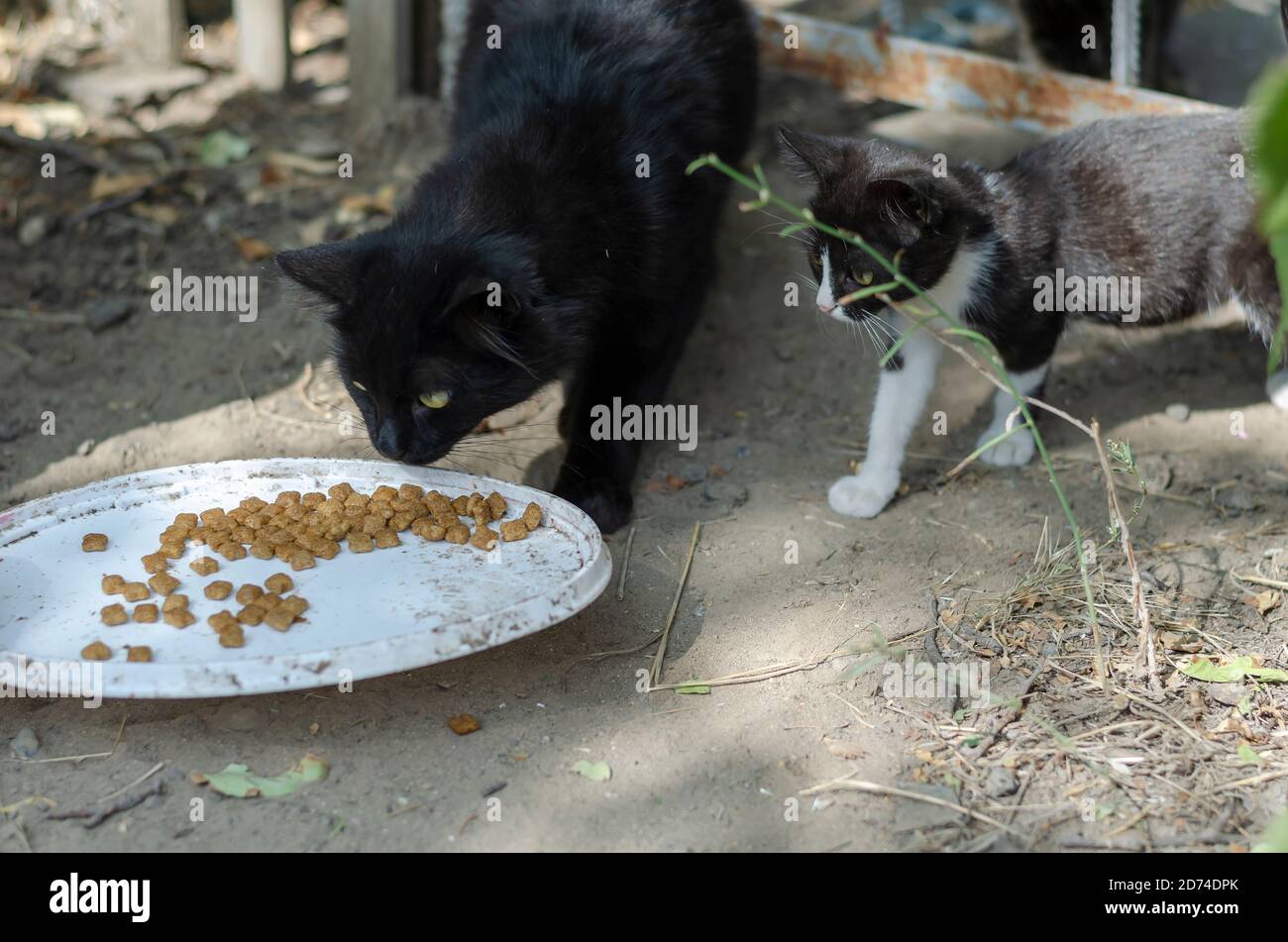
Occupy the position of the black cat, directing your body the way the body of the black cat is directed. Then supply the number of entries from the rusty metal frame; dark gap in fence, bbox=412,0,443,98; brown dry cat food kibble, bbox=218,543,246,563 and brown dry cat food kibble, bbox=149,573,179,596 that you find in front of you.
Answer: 2

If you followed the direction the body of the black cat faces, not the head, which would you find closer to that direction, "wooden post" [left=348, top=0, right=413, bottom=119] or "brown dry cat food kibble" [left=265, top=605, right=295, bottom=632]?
the brown dry cat food kibble

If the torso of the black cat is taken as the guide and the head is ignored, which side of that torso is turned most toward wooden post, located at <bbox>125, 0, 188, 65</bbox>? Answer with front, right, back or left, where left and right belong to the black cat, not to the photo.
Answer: right

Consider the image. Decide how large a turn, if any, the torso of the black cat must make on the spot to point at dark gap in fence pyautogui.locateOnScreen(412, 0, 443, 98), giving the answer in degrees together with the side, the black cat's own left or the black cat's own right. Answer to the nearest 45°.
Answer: approximately 135° to the black cat's own right

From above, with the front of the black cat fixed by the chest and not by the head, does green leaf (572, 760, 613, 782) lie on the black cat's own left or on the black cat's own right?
on the black cat's own left

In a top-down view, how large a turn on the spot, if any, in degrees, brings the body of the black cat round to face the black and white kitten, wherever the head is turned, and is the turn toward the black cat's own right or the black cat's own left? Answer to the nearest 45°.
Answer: approximately 135° to the black cat's own left

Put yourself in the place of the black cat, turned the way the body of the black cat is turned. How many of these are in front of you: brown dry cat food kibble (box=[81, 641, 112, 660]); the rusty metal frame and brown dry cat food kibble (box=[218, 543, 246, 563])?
2

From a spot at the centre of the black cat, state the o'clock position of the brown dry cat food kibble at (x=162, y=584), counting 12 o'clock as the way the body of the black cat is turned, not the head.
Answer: The brown dry cat food kibble is roughly at 12 o'clock from the black cat.

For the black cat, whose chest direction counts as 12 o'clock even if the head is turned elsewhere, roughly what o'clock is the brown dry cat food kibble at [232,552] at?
The brown dry cat food kibble is roughly at 12 o'clock from the black cat.

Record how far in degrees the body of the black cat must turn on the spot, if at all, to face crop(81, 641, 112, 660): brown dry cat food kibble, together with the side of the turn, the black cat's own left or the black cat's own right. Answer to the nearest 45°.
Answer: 0° — it already faces it

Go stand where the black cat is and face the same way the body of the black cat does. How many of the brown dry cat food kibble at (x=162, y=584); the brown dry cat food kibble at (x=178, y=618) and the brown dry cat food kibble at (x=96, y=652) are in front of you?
3

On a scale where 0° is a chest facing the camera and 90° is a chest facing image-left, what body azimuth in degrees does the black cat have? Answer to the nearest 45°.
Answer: approximately 45°
